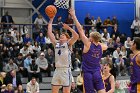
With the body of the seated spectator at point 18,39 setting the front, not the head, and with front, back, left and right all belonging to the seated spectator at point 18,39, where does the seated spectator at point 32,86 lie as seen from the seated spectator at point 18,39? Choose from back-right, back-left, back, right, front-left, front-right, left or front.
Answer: front

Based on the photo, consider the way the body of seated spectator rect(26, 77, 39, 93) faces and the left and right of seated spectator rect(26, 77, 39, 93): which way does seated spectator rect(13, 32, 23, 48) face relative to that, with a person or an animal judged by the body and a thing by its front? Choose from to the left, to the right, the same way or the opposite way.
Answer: the same way

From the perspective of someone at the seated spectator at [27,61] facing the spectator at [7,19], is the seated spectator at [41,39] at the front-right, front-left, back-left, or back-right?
front-right

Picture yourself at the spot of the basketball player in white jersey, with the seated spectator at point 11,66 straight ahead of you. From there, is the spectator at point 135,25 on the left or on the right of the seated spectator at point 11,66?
right

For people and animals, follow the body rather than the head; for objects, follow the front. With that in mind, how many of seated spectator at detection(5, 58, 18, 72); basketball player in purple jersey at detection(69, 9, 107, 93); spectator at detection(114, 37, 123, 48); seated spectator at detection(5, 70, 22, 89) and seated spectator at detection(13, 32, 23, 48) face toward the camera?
4

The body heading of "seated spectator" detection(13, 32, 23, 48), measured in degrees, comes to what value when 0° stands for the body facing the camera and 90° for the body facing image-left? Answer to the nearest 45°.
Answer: approximately 0°

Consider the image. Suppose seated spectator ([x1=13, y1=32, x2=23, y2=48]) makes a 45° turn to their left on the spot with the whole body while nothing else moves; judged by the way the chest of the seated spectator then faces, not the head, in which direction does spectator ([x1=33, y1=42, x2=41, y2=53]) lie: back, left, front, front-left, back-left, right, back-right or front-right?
front

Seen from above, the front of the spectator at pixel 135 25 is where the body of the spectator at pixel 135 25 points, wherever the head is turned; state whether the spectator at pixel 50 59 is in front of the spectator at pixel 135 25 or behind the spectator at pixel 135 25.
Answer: in front

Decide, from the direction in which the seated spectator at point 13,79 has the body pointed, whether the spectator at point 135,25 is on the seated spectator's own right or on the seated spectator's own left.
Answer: on the seated spectator's own left

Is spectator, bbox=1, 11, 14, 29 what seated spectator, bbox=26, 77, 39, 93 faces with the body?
no

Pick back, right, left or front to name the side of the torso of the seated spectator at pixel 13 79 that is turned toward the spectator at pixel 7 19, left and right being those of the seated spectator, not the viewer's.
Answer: back

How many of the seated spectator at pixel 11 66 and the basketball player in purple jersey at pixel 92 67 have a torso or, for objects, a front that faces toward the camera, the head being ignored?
1

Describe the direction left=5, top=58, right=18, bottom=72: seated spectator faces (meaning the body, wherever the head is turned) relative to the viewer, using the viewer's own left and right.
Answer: facing the viewer

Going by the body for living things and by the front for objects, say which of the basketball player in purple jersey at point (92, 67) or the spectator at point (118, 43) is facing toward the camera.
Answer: the spectator

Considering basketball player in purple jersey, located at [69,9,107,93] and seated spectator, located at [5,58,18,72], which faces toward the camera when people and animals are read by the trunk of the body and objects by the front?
the seated spectator

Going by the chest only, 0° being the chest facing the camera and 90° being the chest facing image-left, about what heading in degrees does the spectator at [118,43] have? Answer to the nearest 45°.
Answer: approximately 0°

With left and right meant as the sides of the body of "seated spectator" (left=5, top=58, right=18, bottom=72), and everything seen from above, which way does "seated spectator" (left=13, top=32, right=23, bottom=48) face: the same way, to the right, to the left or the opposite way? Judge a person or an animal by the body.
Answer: the same way
